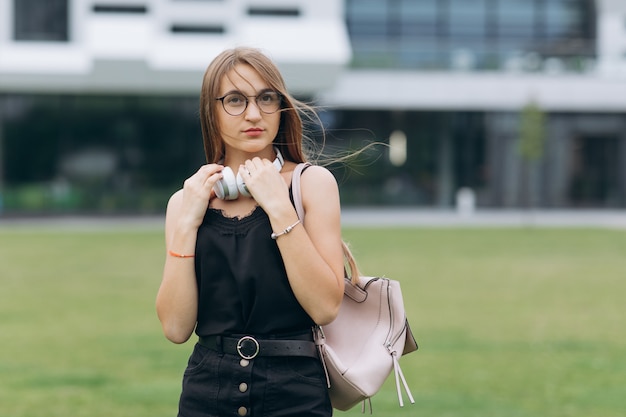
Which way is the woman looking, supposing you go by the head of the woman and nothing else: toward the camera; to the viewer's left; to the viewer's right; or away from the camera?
toward the camera

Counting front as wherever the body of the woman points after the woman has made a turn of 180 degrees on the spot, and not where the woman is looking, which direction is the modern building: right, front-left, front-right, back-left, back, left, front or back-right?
front

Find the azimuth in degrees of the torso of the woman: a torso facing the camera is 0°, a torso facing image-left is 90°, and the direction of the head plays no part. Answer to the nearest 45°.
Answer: approximately 0°
